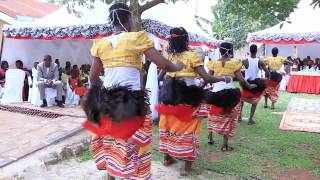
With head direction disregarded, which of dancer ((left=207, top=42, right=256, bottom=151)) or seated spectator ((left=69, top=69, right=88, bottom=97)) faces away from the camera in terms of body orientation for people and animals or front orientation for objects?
the dancer

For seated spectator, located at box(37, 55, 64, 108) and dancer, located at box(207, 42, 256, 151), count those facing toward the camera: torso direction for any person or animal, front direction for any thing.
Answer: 1

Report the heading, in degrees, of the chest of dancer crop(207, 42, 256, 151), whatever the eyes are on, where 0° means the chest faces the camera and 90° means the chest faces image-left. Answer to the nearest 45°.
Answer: approximately 180°

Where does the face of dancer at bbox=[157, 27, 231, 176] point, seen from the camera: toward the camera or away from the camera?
away from the camera

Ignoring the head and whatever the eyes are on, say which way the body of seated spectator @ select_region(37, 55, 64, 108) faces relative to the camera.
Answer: toward the camera

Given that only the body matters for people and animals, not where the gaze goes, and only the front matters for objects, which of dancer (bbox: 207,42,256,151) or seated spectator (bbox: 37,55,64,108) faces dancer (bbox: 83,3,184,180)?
the seated spectator

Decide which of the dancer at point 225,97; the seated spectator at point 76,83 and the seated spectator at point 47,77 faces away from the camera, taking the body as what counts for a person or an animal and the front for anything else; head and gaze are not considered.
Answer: the dancer

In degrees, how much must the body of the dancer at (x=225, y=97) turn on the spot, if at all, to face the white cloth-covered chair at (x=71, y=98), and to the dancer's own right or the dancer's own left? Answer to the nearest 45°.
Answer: approximately 45° to the dancer's own left

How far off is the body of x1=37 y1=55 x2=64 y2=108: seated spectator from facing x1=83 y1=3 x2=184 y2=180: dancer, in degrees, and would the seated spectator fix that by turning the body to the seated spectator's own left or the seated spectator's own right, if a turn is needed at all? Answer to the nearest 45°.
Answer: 0° — they already face them
